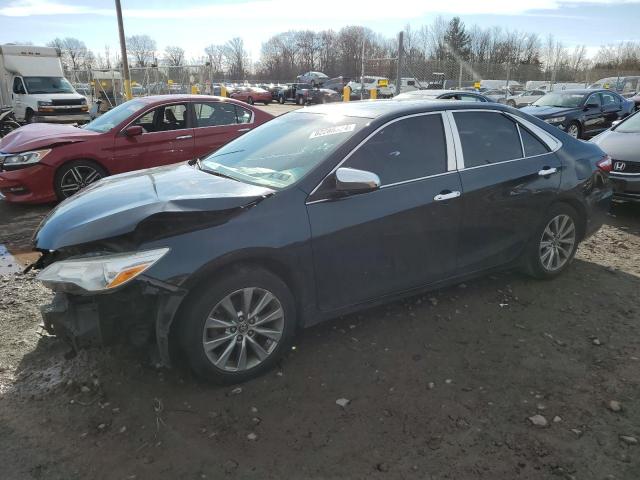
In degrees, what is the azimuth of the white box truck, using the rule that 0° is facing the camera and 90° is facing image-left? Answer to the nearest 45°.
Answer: approximately 315°

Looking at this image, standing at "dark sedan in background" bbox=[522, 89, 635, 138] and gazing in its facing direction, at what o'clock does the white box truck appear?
The white box truck is roughly at 1 o'clock from the dark sedan in background.

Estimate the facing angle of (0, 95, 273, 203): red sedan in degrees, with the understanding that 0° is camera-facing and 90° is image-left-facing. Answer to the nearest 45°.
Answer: approximately 45°

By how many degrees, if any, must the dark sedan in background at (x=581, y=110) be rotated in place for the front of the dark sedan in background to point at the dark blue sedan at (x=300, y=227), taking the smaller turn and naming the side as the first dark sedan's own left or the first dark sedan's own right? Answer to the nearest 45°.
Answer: approximately 45° to the first dark sedan's own left

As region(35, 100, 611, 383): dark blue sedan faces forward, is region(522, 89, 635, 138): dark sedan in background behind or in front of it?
behind

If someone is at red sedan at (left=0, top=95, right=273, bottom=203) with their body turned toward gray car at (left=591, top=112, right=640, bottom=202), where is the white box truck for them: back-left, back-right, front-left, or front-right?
back-left

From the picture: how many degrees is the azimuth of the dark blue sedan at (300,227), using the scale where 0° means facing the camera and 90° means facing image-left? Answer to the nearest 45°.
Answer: approximately 45°

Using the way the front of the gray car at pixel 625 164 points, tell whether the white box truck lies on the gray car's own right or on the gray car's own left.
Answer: on the gray car's own right
